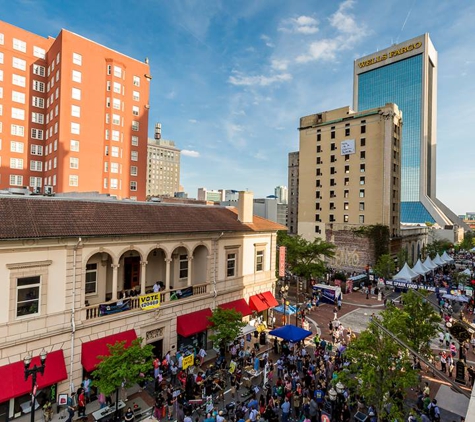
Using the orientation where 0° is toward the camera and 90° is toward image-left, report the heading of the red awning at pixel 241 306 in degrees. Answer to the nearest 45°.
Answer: approximately 315°

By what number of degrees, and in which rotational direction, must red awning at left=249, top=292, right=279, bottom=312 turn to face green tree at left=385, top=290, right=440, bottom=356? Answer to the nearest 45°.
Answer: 0° — it already faces it

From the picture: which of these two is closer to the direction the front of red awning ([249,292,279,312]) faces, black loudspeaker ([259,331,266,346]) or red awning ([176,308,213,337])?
the black loudspeaker

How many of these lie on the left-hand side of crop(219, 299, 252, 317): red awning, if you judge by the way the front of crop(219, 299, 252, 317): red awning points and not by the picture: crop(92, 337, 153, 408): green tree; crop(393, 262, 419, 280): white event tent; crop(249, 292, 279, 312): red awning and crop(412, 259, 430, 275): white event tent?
3

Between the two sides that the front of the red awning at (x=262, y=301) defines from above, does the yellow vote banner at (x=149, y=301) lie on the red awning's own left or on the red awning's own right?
on the red awning's own right

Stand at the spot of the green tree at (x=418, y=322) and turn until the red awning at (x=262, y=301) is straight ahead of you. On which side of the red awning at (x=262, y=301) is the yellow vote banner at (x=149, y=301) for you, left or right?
left

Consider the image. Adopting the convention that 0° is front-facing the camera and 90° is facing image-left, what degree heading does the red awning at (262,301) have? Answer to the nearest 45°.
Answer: approximately 315°

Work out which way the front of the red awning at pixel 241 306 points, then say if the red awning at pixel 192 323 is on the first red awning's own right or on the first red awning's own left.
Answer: on the first red awning's own right

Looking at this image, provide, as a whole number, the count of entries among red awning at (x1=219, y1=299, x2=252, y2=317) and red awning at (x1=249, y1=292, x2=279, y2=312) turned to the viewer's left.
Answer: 0

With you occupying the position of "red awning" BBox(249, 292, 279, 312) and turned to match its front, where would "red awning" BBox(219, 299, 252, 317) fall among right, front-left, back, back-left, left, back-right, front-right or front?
right
